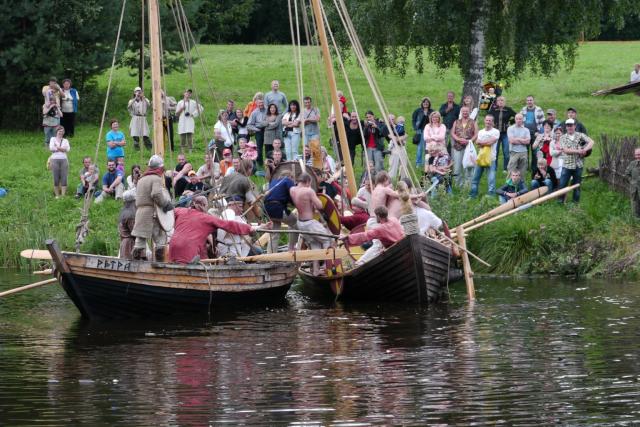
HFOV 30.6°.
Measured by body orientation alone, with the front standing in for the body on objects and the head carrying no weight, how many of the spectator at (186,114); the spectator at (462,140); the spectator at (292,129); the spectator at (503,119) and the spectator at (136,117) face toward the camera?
5

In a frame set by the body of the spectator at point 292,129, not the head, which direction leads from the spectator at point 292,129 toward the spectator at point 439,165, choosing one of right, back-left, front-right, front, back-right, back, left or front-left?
front-left

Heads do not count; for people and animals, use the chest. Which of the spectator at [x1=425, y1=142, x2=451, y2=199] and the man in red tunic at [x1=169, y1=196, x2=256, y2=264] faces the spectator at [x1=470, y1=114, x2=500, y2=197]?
the man in red tunic

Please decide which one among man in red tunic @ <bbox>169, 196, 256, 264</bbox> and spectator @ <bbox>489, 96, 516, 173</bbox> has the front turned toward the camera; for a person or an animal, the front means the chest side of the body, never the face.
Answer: the spectator

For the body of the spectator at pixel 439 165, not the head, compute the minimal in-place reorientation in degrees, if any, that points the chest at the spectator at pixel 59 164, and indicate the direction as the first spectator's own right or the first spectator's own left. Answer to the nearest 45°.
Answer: approximately 45° to the first spectator's own right

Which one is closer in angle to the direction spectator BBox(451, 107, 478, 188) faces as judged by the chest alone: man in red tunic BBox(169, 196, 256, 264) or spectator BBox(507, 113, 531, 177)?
the man in red tunic

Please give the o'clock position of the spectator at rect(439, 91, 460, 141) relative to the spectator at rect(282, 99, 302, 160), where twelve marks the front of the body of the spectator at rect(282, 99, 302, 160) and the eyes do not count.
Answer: the spectator at rect(439, 91, 460, 141) is roughly at 9 o'clock from the spectator at rect(282, 99, 302, 160).

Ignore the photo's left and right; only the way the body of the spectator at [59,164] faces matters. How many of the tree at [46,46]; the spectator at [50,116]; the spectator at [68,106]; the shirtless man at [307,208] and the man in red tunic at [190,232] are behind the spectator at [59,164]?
3

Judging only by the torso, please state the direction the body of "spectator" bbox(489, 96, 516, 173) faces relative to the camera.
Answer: toward the camera

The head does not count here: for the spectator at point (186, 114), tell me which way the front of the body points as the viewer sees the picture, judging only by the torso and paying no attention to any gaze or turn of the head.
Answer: toward the camera

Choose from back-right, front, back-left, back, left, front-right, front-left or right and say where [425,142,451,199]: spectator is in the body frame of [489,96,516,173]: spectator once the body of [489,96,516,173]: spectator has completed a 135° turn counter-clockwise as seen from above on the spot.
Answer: back

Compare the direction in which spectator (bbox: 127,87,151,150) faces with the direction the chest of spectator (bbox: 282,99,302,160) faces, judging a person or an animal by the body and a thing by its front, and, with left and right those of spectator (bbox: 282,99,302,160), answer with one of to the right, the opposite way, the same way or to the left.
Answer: the same way

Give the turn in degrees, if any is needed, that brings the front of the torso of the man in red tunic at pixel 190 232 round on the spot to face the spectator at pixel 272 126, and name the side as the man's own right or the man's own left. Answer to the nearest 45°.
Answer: approximately 45° to the man's own left

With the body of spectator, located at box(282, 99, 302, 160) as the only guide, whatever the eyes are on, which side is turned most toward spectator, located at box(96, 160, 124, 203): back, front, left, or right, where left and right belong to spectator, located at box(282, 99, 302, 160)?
right
